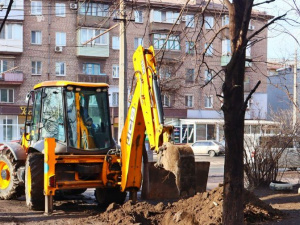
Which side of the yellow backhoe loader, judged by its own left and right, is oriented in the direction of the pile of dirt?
back

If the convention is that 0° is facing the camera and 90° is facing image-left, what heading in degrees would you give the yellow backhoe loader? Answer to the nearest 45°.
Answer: approximately 135°

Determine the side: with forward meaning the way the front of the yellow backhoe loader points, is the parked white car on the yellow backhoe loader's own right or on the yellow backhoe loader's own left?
on the yellow backhoe loader's own right

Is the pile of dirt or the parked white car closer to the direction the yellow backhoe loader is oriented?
the parked white car
